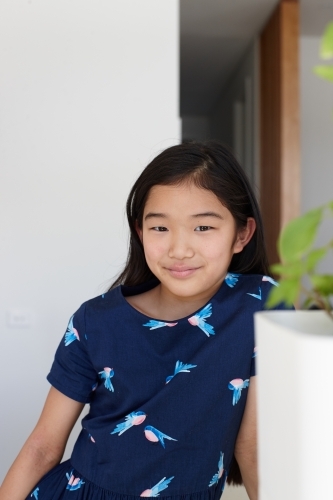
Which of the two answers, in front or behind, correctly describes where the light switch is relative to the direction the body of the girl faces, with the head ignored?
behind

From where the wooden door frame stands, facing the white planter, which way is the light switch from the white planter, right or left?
right

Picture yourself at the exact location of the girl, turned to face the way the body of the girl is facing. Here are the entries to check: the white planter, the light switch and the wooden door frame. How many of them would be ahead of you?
1

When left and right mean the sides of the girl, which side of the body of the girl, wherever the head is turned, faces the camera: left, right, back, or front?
front

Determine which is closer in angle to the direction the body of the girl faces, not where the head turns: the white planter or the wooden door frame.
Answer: the white planter

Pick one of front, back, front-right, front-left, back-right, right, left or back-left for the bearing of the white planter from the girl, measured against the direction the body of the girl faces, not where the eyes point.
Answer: front

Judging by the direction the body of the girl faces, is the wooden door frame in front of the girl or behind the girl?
behind

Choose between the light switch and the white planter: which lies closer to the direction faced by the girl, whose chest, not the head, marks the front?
the white planter
